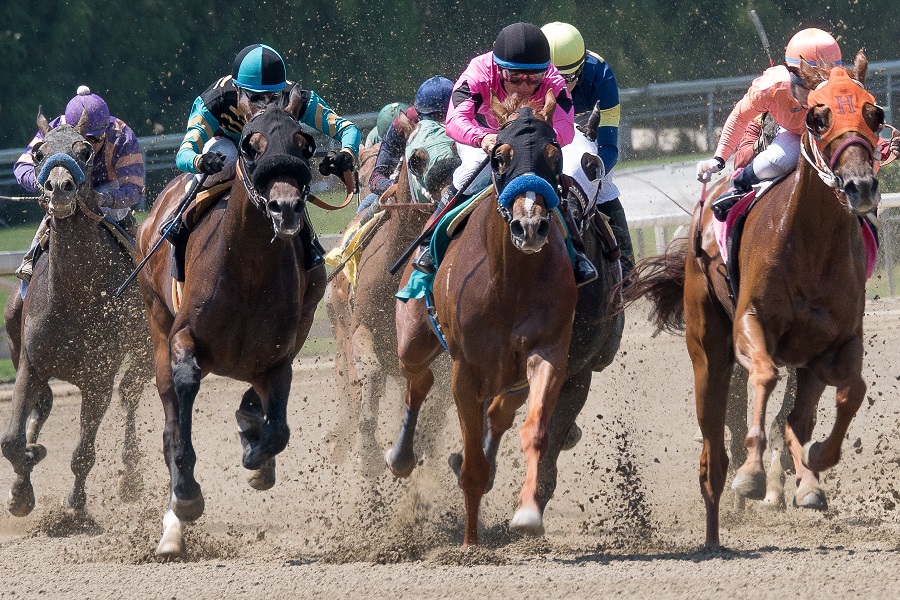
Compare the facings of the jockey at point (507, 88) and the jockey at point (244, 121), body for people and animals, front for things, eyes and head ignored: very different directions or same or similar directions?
same or similar directions

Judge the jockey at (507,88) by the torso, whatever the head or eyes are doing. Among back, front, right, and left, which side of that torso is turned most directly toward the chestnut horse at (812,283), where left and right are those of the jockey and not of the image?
left

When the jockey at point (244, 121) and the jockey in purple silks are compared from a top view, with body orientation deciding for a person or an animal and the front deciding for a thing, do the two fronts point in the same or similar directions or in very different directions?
same or similar directions

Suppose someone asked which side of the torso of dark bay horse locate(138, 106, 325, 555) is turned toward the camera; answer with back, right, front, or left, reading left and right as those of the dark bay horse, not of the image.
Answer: front

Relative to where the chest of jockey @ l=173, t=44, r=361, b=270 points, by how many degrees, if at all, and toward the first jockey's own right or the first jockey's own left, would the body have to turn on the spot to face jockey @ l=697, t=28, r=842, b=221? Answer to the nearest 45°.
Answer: approximately 90° to the first jockey's own left

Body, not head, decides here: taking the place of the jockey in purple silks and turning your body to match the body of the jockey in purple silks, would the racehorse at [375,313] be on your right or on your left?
on your left

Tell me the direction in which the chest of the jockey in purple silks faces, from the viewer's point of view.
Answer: toward the camera

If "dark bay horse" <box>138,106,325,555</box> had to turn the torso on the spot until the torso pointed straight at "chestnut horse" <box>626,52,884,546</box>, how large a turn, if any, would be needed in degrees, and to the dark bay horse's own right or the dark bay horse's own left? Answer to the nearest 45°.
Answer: approximately 90° to the dark bay horse's own left

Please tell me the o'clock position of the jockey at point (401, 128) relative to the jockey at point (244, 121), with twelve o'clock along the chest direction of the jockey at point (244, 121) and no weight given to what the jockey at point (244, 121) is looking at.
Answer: the jockey at point (401, 128) is roughly at 7 o'clock from the jockey at point (244, 121).

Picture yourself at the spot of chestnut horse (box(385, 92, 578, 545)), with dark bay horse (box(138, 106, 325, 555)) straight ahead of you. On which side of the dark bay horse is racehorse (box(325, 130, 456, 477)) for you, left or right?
right

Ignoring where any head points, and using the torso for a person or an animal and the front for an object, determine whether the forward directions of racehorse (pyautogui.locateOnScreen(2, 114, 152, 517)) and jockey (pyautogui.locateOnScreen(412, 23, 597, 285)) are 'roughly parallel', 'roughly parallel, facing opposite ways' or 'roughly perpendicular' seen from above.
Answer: roughly parallel
